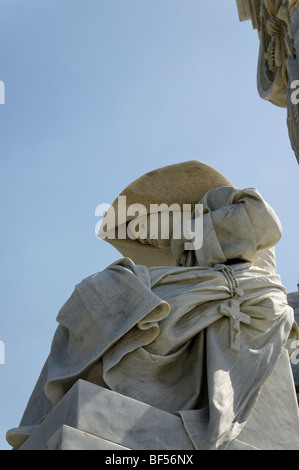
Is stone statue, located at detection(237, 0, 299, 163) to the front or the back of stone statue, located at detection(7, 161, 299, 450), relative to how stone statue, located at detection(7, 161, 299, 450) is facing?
to the back
